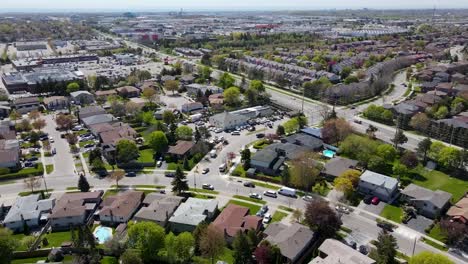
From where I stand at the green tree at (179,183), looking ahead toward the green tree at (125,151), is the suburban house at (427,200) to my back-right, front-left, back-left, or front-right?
back-right

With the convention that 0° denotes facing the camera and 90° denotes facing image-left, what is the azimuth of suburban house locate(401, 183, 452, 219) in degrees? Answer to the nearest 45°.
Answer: approximately 45°

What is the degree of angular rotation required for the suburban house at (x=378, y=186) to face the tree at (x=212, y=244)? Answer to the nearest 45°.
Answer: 0° — it already faces it

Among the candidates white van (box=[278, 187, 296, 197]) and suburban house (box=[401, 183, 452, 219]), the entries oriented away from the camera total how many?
0

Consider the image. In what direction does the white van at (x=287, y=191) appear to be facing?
to the viewer's left

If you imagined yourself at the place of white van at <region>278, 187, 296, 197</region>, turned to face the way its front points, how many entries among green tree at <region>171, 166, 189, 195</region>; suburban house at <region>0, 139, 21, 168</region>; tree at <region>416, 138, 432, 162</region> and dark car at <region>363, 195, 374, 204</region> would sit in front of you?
2

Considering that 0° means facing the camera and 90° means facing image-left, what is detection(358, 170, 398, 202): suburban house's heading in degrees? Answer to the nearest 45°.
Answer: approximately 45°

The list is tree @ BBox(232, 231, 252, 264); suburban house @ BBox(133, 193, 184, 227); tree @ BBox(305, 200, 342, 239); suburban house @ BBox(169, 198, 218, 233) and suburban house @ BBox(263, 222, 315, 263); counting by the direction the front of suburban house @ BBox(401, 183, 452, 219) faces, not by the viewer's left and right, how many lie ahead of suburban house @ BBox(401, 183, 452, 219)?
5

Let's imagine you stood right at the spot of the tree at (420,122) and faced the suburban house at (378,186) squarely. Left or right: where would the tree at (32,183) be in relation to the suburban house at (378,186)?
right

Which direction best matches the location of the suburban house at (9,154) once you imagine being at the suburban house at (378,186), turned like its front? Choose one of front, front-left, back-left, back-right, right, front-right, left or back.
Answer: front-right
